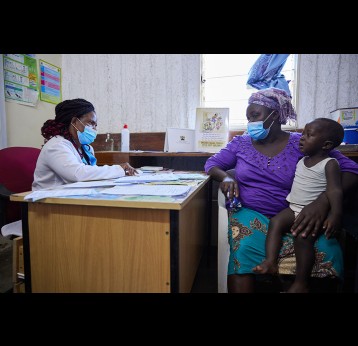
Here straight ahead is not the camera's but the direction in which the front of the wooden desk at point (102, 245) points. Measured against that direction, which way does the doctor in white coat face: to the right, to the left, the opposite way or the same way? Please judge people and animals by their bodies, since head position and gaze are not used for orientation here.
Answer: the opposite way

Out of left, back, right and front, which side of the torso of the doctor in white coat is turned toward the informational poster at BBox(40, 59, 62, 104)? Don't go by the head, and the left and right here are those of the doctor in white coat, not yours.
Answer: left

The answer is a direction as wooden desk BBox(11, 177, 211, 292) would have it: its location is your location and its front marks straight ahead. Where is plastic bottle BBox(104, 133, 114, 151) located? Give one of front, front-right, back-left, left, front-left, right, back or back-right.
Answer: right

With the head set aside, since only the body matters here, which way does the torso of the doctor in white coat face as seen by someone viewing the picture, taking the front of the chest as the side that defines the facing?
to the viewer's right

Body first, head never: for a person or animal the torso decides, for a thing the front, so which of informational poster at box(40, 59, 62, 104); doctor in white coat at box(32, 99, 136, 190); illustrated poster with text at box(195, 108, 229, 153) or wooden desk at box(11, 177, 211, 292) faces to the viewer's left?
the wooden desk

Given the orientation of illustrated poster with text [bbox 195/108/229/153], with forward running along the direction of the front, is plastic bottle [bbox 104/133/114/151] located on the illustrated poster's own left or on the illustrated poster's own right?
on the illustrated poster's own right

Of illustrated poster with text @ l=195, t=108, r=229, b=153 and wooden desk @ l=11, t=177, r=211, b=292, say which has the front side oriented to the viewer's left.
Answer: the wooden desk

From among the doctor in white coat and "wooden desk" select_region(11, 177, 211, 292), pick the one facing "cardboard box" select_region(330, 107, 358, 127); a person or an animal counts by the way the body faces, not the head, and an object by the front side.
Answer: the doctor in white coat

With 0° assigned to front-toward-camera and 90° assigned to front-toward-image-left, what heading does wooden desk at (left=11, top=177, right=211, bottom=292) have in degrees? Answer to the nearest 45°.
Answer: approximately 90°
